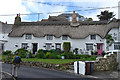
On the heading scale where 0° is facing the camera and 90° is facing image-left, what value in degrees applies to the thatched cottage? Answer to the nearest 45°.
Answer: approximately 0°

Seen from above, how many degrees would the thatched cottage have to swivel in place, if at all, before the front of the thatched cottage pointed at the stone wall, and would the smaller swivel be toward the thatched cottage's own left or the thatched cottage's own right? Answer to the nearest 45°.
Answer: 0° — it already faces it
